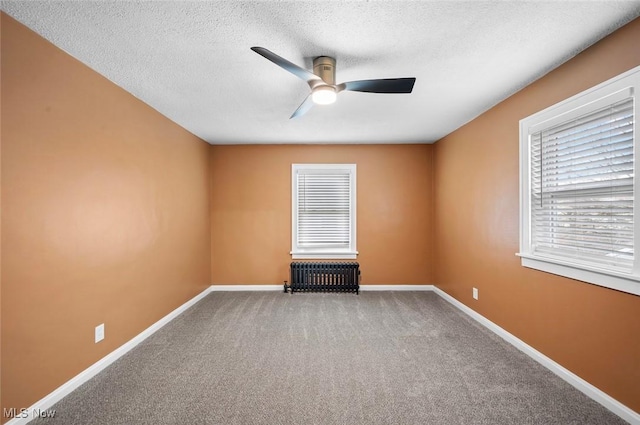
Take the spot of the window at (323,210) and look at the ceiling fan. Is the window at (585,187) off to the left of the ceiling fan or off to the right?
left

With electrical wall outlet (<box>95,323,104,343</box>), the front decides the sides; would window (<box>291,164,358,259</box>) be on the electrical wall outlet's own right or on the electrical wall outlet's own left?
on the electrical wall outlet's own left

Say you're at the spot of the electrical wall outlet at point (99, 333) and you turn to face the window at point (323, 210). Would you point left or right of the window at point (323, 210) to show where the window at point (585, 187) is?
right

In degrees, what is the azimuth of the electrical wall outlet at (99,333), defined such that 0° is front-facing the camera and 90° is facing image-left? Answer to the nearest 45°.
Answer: approximately 315°

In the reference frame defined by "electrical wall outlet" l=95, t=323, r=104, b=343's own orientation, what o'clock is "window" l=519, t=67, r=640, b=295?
The window is roughly at 12 o'clock from the electrical wall outlet.
